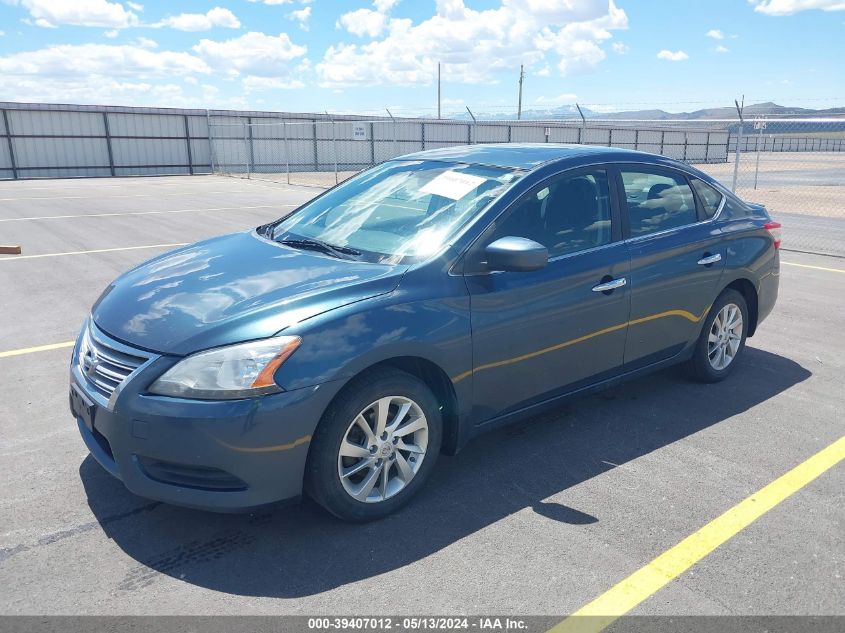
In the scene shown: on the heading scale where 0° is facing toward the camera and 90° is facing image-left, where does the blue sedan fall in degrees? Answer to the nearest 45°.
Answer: approximately 45°

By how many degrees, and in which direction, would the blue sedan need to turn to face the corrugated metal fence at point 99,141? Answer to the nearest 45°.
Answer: approximately 90° to its right

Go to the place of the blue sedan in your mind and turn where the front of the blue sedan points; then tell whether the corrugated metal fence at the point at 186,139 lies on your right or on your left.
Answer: on your right
